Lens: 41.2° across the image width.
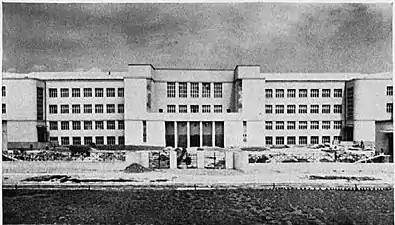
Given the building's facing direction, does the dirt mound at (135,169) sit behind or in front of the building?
in front

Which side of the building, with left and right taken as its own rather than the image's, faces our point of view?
front
